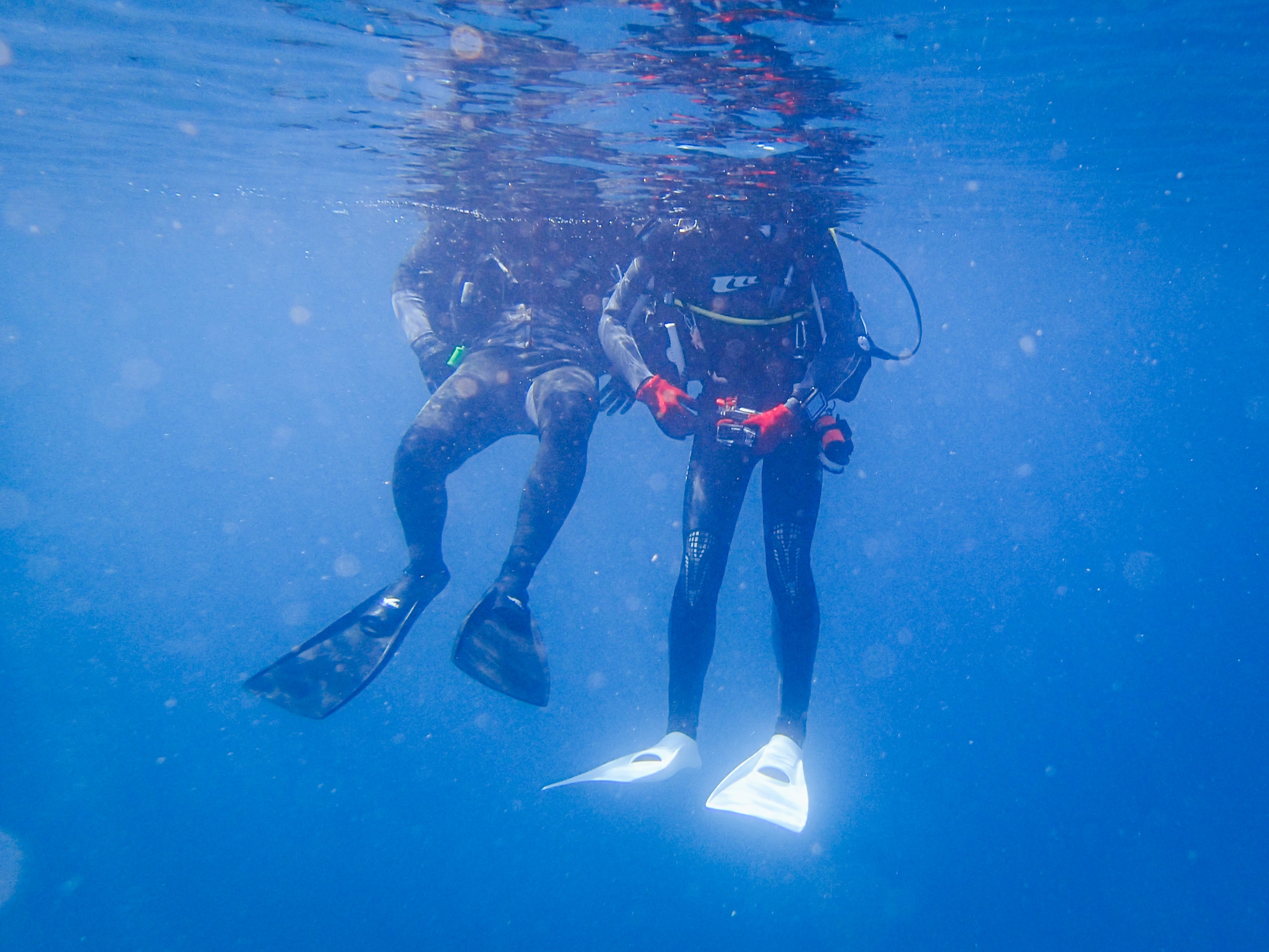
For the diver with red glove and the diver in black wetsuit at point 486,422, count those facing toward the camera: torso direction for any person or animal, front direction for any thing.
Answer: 2

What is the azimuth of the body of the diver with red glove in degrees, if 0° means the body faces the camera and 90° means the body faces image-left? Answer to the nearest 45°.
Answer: approximately 0°

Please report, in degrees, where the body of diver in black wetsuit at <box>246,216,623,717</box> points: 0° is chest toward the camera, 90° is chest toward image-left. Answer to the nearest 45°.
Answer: approximately 0°
